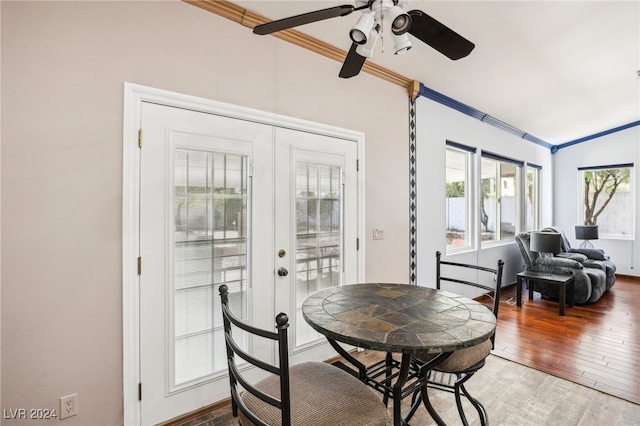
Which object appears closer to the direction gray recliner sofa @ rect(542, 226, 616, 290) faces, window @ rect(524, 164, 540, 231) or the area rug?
the area rug

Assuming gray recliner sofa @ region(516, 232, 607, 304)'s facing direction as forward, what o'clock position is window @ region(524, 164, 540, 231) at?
The window is roughly at 7 o'clock from the gray recliner sofa.

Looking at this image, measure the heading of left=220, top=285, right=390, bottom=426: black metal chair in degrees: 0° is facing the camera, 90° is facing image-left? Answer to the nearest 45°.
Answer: approximately 225°

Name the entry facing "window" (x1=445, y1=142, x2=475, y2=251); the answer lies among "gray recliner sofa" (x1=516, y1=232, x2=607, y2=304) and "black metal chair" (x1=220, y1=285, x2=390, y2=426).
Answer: the black metal chair

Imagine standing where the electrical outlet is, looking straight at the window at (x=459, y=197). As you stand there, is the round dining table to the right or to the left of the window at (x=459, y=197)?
right

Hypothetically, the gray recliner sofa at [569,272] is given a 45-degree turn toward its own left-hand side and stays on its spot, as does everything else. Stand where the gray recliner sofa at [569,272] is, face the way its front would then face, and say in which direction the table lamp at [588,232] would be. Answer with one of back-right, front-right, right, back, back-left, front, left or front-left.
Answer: left
